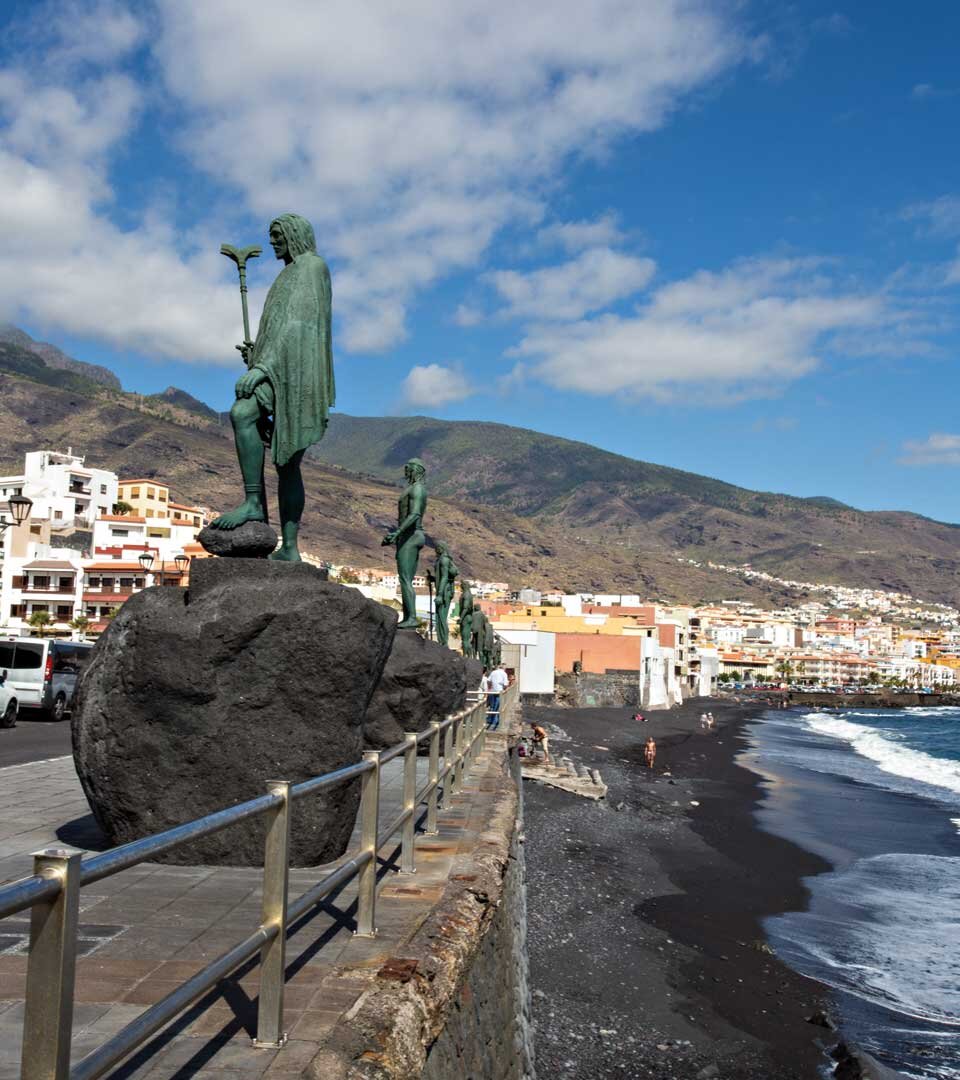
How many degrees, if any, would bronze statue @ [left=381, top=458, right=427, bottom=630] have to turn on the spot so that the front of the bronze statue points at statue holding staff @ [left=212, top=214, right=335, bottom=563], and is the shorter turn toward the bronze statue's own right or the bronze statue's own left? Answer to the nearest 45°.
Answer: approximately 90° to the bronze statue's own left

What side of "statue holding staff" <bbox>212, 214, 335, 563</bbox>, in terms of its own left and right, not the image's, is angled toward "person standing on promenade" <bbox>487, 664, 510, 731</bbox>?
right

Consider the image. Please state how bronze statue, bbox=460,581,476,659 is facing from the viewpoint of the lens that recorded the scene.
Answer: facing to the left of the viewer

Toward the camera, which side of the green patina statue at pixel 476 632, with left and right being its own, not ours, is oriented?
left

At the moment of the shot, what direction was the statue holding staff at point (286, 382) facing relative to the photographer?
facing to the left of the viewer

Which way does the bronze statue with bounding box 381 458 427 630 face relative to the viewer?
to the viewer's left
